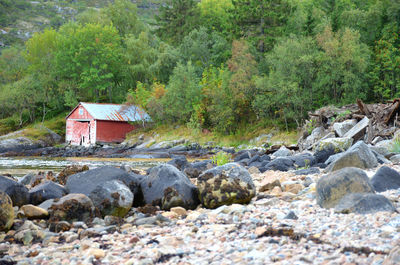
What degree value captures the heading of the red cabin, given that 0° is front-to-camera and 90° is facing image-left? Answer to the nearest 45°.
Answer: approximately 45°

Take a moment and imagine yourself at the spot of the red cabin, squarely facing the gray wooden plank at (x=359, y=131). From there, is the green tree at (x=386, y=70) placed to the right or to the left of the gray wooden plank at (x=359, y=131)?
left

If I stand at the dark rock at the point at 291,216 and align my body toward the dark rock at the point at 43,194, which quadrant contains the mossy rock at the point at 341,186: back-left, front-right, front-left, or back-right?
back-right

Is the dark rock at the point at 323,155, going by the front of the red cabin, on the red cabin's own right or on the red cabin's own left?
on the red cabin's own left

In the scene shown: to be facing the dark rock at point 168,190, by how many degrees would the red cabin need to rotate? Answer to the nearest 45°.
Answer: approximately 45° to its left

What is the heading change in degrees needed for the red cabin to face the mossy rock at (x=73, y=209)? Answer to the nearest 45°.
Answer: approximately 45° to its left

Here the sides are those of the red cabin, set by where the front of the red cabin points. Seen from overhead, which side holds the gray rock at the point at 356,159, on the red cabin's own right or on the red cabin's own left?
on the red cabin's own left

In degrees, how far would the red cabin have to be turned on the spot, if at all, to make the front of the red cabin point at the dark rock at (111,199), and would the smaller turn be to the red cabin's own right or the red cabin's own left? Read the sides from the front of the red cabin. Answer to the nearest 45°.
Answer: approximately 45° to the red cabin's own left

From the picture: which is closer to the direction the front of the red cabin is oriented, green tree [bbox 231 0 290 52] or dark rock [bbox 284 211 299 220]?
the dark rock

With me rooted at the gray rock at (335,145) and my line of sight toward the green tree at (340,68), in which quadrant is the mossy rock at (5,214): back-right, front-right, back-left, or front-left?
back-left

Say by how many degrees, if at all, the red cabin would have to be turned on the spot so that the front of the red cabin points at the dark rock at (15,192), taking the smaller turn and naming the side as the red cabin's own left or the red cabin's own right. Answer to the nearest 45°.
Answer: approximately 45° to the red cabin's own left

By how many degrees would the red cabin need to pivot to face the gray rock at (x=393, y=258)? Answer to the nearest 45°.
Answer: approximately 45° to its left
